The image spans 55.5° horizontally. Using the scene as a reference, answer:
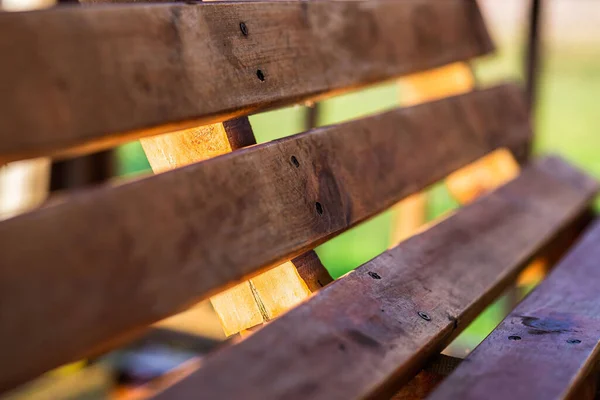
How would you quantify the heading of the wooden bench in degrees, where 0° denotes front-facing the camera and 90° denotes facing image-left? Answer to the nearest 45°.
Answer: approximately 315°
